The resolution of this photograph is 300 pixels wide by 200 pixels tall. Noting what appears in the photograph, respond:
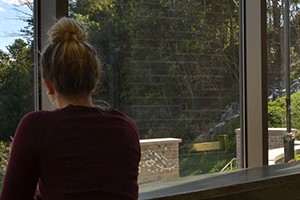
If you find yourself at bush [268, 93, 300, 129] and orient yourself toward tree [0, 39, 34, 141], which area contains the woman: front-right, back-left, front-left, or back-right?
front-left

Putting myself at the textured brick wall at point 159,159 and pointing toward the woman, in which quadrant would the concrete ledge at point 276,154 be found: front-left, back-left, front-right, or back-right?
back-left

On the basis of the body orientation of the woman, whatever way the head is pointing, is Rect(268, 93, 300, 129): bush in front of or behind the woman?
in front

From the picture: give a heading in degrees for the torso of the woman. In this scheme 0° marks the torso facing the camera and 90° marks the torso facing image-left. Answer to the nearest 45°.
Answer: approximately 180°

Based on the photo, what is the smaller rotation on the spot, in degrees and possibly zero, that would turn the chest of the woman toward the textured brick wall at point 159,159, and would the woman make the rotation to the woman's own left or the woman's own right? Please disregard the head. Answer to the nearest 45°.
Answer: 0° — they already face it

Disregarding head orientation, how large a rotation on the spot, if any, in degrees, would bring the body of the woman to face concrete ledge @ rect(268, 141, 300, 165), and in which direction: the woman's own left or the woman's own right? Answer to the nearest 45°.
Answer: approximately 45° to the woman's own right

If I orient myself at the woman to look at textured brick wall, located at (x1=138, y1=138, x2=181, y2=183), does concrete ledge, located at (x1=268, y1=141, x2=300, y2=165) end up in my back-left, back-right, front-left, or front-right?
front-right

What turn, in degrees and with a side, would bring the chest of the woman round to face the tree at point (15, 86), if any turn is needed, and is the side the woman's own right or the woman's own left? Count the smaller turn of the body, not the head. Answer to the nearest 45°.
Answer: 0° — they already face it

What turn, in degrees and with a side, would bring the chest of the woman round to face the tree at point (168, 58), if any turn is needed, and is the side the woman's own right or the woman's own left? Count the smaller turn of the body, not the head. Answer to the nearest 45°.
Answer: approximately 45° to the woman's own right

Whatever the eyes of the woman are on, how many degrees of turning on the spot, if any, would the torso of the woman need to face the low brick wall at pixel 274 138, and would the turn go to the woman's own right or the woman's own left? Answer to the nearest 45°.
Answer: approximately 45° to the woman's own right
